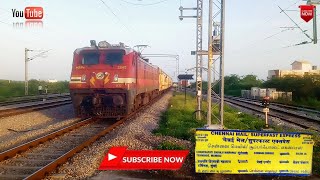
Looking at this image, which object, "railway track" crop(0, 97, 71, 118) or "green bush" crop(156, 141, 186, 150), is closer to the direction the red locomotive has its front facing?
the green bush

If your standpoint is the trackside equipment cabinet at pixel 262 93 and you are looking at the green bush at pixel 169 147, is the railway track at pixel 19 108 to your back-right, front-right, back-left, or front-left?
front-right

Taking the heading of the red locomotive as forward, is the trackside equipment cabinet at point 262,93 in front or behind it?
behind

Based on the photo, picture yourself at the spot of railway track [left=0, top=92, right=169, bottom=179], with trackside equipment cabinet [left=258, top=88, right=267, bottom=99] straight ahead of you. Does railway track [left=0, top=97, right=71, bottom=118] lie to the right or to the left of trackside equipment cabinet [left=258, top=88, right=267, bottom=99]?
left

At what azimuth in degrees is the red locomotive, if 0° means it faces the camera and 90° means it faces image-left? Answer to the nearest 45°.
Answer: approximately 0°

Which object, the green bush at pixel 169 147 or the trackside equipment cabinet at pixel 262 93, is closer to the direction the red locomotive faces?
the green bush

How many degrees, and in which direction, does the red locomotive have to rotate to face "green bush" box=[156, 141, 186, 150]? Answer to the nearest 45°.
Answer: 0° — it already faces it
